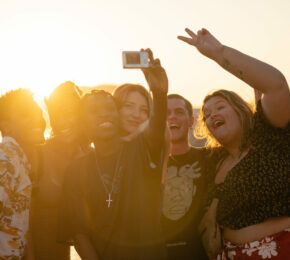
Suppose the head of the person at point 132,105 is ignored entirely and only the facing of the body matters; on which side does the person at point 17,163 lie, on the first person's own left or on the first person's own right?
on the first person's own right

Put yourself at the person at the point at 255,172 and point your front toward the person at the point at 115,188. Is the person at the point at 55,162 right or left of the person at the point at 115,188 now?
right

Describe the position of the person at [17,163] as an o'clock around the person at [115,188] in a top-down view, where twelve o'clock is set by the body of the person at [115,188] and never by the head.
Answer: the person at [17,163] is roughly at 4 o'clock from the person at [115,188].

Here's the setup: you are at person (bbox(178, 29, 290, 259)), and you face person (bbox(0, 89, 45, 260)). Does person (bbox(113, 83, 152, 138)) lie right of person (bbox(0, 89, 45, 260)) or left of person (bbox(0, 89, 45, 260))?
right

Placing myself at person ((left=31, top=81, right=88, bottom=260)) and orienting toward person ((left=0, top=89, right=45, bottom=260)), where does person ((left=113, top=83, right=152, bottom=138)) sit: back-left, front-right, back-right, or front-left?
back-left

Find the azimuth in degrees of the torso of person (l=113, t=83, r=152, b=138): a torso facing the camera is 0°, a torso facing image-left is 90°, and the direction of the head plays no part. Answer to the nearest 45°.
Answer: approximately 0°

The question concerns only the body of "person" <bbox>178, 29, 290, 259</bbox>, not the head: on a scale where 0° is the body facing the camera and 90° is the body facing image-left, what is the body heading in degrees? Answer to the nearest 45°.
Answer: approximately 45°

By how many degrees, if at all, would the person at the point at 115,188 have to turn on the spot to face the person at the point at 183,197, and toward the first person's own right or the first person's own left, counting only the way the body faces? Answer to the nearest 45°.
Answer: approximately 135° to the first person's own left
